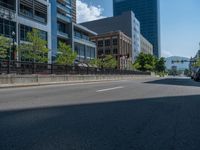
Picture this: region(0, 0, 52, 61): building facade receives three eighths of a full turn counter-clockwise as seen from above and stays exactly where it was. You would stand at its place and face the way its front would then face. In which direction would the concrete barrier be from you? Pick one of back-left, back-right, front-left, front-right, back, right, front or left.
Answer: back

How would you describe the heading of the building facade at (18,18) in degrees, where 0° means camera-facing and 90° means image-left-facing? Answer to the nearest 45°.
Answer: approximately 315°
